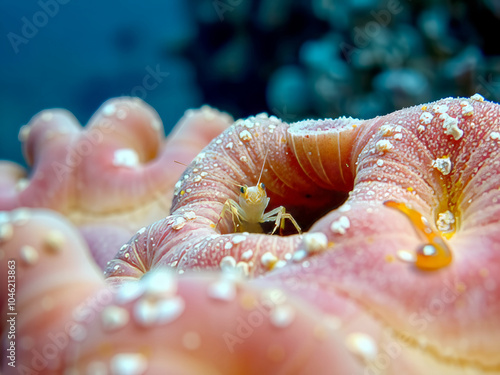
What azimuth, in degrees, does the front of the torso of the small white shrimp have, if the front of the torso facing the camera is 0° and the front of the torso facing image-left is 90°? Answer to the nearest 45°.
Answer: approximately 0°
